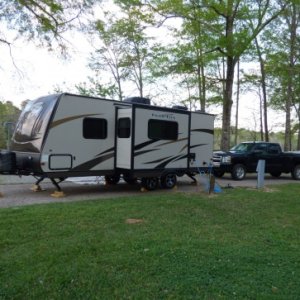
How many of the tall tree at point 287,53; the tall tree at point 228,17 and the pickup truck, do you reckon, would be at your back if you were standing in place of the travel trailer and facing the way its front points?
3

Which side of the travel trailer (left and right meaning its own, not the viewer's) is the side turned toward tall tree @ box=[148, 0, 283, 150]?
back

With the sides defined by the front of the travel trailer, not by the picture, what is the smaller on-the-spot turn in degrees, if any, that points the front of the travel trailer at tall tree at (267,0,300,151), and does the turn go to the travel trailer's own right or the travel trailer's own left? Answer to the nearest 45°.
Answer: approximately 180°

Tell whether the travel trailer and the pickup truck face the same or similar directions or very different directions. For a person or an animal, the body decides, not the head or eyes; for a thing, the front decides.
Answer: same or similar directions

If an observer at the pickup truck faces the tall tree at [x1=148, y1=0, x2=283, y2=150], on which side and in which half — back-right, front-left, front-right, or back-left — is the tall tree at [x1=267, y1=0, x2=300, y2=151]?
front-right

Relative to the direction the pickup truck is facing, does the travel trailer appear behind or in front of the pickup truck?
in front

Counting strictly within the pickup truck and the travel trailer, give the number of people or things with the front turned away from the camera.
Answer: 0

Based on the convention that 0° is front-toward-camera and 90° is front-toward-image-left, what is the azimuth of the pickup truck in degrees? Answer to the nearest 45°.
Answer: approximately 45°

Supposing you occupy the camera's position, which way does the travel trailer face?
facing the viewer and to the left of the viewer
